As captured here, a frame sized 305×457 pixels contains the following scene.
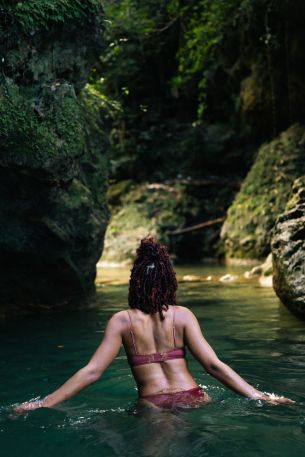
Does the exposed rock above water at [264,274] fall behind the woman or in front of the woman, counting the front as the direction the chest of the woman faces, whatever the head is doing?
in front

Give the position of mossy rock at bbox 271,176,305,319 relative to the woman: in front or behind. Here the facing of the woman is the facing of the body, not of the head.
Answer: in front

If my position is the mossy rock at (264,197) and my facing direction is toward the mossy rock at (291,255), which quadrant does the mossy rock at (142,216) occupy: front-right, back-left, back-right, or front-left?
back-right

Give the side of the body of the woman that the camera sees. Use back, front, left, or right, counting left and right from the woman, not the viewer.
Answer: back

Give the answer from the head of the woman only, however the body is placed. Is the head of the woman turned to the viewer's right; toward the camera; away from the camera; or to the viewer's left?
away from the camera

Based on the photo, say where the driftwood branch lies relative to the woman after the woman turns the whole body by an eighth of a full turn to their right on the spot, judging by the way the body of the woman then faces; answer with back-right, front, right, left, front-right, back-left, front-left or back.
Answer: front-left

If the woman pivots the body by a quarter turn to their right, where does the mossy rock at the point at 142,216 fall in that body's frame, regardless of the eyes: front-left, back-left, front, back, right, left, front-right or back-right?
left
